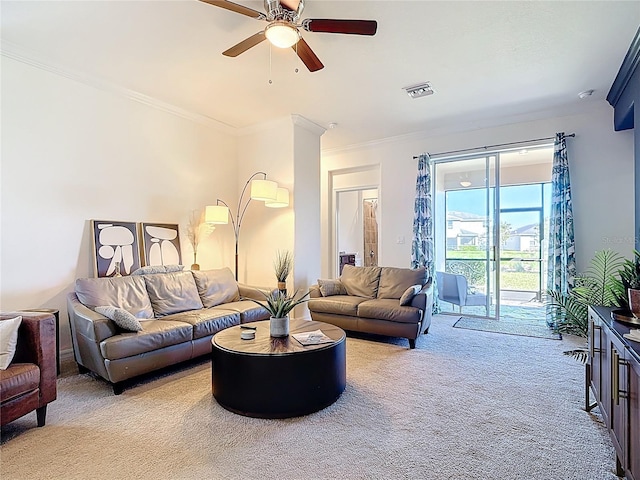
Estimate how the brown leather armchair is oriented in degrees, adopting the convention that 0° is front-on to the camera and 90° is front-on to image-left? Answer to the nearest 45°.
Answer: approximately 315°

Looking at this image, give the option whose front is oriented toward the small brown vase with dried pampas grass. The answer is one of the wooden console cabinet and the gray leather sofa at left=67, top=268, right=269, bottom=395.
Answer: the wooden console cabinet

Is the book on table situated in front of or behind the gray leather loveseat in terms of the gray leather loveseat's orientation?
in front

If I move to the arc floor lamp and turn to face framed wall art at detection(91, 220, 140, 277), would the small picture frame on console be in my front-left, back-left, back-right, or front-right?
back-left

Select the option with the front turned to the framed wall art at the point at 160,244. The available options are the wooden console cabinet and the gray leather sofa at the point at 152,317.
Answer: the wooden console cabinet

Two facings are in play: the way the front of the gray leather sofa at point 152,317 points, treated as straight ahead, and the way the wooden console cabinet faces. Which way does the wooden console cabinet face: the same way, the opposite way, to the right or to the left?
the opposite way

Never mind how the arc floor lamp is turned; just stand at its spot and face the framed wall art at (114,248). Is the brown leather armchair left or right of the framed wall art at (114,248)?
left

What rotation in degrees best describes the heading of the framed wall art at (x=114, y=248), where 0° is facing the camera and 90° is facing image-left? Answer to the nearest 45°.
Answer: approximately 315°

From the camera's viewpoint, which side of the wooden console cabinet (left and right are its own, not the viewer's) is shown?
left

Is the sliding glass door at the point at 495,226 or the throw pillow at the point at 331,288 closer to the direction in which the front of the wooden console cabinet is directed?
the throw pillow

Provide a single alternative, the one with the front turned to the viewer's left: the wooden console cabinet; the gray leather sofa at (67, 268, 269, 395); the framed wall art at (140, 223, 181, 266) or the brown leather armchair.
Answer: the wooden console cabinet

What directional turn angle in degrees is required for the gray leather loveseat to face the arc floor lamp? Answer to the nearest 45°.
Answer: approximately 45° to its right
